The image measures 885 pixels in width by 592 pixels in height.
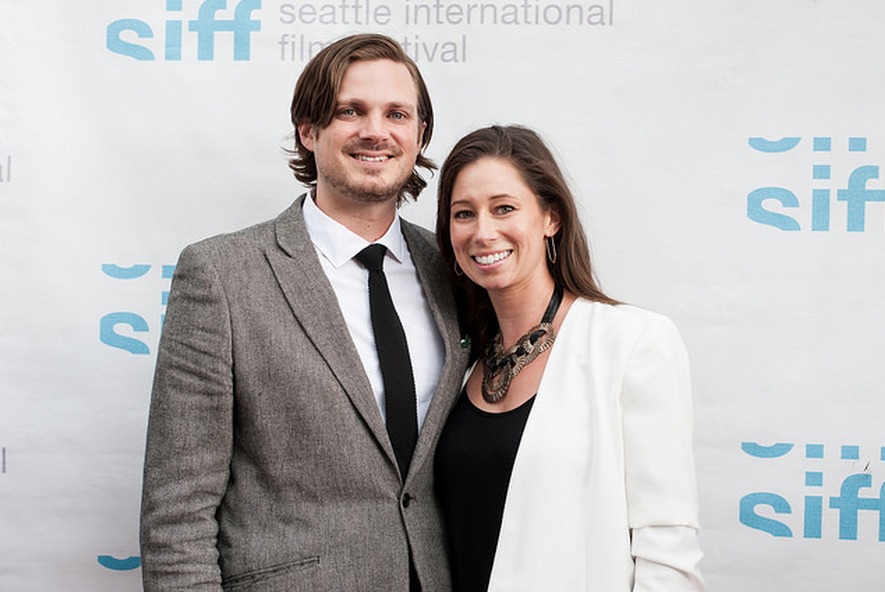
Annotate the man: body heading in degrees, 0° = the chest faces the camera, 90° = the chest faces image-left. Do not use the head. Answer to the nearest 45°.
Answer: approximately 315°

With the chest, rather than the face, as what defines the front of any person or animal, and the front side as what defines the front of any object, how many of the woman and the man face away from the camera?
0
